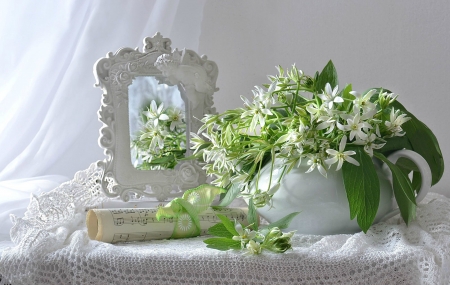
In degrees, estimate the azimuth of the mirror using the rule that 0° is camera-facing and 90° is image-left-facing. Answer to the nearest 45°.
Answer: approximately 0°
